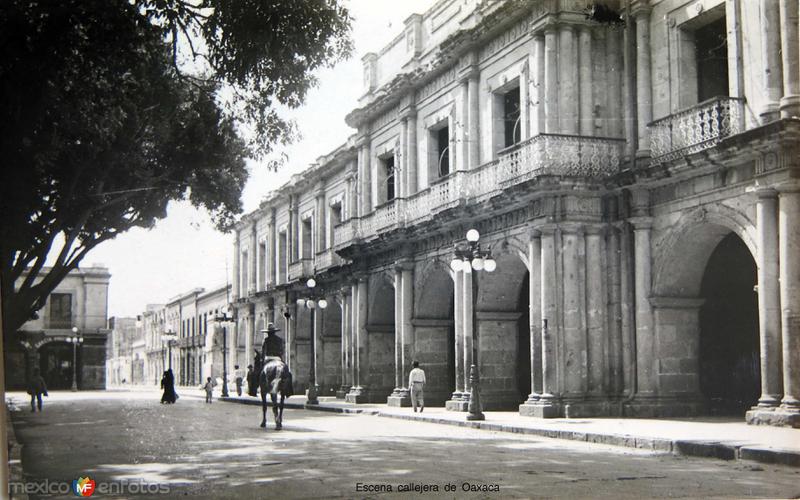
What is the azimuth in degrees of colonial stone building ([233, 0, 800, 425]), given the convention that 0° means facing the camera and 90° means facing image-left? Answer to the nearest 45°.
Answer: approximately 45°

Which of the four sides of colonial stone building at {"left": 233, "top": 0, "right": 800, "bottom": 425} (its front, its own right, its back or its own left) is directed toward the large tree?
front

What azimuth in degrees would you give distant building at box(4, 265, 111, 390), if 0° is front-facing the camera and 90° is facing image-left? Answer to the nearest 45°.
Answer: approximately 0°

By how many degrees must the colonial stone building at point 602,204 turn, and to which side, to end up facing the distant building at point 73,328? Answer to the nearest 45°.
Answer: approximately 90° to its right

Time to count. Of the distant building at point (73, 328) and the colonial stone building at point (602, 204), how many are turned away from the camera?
0
